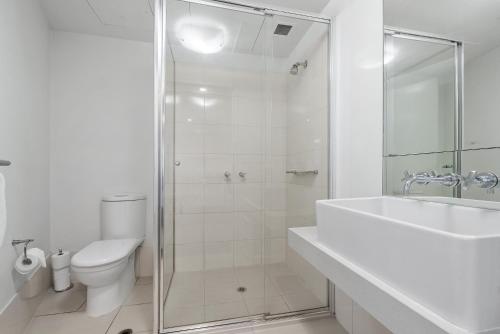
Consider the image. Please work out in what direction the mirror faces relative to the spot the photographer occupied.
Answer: facing the viewer and to the left of the viewer

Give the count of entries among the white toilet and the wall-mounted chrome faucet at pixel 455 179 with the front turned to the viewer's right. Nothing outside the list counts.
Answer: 0

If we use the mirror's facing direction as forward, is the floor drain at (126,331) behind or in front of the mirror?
in front

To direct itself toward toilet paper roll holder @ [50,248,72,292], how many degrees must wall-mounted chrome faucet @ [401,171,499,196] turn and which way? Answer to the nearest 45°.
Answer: approximately 45° to its right

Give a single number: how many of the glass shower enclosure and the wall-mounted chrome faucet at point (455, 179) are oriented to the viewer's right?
0

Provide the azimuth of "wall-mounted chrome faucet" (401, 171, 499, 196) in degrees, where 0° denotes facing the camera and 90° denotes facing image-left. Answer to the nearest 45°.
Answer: approximately 45°

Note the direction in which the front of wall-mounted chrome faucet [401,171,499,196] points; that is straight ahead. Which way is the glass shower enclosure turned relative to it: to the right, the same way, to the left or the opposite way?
to the left

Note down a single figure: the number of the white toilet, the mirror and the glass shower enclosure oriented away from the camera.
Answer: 0

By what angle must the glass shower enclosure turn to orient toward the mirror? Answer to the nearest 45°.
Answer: approximately 45° to its left

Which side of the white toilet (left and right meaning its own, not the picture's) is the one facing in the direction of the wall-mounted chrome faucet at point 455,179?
left

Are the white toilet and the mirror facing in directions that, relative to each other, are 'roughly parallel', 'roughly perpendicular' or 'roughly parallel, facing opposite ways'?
roughly perpendicular

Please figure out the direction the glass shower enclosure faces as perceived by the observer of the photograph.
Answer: facing the viewer
